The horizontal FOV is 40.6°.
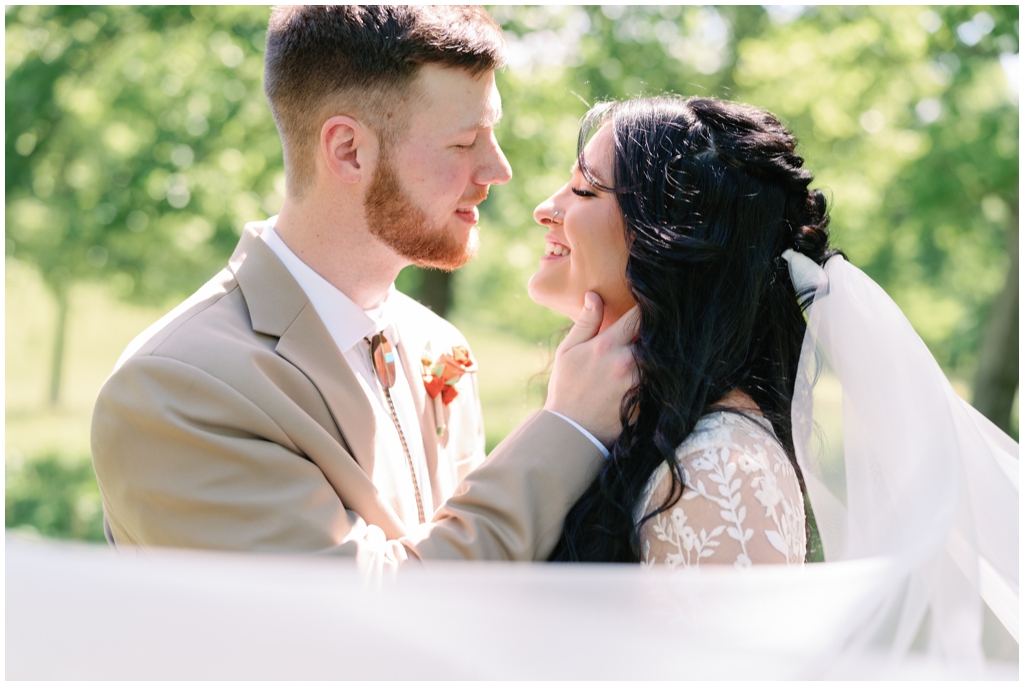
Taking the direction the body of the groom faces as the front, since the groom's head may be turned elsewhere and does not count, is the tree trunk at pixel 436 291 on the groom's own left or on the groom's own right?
on the groom's own left

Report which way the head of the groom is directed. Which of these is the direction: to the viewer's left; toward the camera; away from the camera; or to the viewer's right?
to the viewer's right

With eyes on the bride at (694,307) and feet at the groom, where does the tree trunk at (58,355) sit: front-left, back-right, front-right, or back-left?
back-left

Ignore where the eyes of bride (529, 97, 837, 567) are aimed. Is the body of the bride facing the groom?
yes

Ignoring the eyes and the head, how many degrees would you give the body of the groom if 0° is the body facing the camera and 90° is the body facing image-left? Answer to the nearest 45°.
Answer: approximately 315°

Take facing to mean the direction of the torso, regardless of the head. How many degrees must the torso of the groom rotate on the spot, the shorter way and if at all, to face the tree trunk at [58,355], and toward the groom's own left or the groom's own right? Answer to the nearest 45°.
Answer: approximately 135° to the groom's own left

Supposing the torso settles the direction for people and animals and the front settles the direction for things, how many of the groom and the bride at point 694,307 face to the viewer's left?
1

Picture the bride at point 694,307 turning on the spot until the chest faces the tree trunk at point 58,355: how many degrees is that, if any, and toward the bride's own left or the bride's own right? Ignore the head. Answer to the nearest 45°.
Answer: approximately 45° to the bride's own right

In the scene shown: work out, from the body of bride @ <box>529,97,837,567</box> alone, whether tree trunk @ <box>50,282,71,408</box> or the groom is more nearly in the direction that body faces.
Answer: the groom

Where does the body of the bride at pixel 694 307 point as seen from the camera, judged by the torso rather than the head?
to the viewer's left
